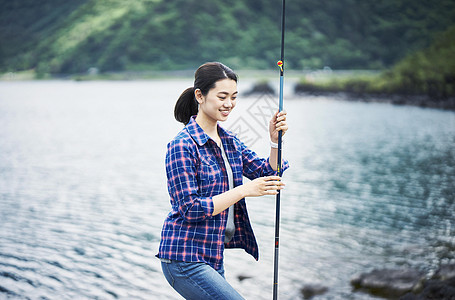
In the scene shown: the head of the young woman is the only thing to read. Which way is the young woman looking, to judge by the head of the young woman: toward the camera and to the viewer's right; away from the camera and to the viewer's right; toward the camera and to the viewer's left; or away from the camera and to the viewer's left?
toward the camera and to the viewer's right

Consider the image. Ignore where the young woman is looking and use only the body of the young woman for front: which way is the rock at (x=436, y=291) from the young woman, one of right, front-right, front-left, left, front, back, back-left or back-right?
left

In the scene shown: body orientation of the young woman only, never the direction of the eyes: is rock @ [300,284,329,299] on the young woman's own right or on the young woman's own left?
on the young woman's own left

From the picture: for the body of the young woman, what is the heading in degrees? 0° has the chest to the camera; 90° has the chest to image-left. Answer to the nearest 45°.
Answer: approximately 315°

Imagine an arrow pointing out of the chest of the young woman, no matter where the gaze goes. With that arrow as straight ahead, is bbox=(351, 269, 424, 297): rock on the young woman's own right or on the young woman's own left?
on the young woman's own left

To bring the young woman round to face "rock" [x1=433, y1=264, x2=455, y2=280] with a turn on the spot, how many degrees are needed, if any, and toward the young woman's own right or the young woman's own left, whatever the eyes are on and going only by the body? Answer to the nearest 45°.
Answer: approximately 90° to the young woman's own left
